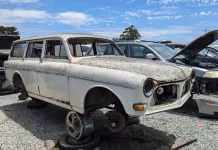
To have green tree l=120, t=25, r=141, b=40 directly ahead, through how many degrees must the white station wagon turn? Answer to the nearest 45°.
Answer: approximately 135° to its left

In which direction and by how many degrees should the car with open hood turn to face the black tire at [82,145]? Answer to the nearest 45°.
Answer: approximately 90° to its right

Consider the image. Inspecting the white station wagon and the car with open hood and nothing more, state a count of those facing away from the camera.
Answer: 0

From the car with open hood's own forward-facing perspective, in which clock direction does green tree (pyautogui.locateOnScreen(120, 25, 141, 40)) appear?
The green tree is roughly at 7 o'clock from the car with open hood.

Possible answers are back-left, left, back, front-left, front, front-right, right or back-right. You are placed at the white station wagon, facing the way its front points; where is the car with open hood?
left

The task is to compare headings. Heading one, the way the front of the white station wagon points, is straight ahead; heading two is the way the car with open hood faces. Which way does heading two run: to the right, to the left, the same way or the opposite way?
the same way

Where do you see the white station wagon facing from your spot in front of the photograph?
facing the viewer and to the right of the viewer

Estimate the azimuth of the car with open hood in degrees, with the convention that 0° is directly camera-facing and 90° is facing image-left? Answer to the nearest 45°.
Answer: approximately 315°
